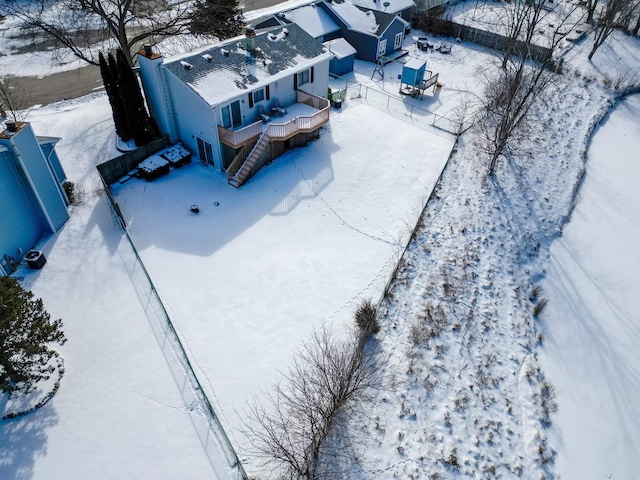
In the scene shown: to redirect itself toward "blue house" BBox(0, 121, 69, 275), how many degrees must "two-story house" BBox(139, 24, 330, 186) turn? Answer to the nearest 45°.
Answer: approximately 90° to its left

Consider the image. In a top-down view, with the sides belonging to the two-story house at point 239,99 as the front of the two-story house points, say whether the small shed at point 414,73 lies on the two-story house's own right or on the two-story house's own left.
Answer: on the two-story house's own right

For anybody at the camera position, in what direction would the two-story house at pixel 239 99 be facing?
facing away from the viewer and to the left of the viewer

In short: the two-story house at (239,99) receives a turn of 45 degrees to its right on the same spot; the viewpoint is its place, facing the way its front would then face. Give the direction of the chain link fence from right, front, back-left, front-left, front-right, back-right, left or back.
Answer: back

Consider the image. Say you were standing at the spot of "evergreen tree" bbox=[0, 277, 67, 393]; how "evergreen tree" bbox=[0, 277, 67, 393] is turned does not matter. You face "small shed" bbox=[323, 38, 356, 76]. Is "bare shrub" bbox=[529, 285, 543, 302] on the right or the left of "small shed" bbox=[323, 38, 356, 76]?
right

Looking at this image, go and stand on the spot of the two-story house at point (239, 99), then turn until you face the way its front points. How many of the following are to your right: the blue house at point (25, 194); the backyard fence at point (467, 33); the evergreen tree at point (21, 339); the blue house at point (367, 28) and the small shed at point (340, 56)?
3

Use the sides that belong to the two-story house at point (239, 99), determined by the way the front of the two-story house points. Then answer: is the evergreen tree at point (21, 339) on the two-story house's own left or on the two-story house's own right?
on the two-story house's own left

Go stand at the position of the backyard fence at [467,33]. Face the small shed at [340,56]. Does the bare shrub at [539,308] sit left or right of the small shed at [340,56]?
left

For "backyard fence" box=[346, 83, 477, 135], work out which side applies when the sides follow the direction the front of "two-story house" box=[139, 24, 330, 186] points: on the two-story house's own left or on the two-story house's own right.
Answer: on the two-story house's own right

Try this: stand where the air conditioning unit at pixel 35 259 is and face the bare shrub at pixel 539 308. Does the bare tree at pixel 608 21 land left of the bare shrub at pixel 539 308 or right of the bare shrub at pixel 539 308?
left

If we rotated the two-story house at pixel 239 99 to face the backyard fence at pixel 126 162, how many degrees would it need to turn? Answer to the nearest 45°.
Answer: approximately 45° to its left

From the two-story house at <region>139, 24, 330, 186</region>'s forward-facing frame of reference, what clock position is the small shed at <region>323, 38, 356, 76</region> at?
The small shed is roughly at 3 o'clock from the two-story house.

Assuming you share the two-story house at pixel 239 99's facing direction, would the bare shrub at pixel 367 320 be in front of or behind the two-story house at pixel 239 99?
behind

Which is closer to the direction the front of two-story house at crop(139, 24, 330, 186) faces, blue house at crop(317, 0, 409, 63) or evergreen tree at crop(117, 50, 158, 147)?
the evergreen tree

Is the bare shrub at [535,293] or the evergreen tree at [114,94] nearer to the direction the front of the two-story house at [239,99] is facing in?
the evergreen tree

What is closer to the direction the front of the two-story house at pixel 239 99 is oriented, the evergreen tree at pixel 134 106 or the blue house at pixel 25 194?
the evergreen tree

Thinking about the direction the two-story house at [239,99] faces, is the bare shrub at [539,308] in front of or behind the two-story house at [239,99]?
behind
